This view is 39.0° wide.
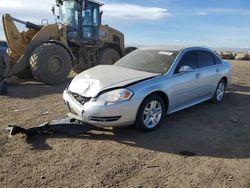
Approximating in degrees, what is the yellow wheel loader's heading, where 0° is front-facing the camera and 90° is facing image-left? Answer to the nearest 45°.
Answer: approximately 45°

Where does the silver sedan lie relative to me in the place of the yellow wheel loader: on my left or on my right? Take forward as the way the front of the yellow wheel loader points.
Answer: on my left

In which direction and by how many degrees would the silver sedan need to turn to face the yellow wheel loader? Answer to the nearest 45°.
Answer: approximately 90° to its right

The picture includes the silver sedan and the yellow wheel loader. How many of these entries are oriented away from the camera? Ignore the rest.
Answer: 0
